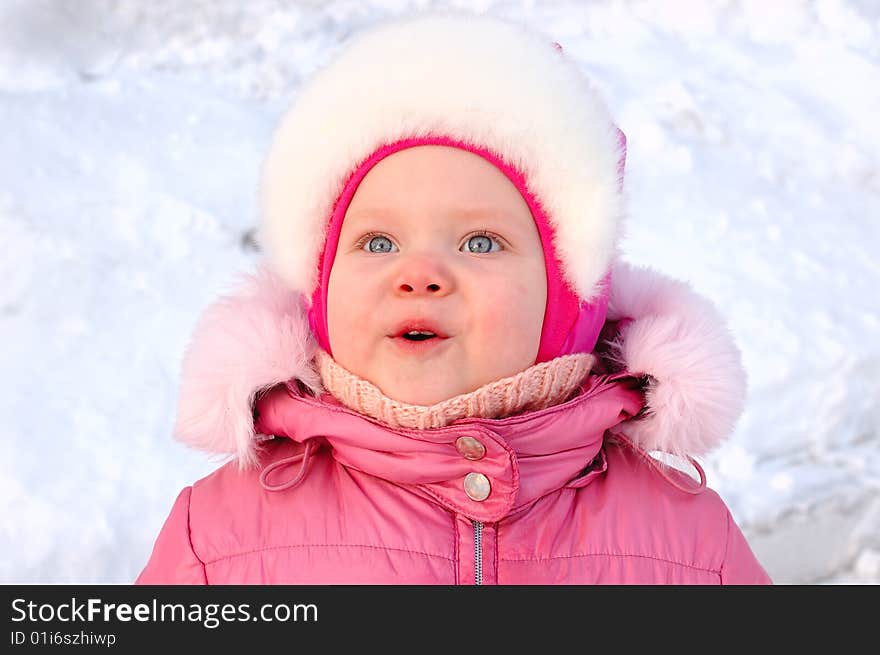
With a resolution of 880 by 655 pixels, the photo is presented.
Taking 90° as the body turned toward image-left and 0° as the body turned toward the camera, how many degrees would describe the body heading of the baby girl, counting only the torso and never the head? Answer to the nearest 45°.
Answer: approximately 0°
